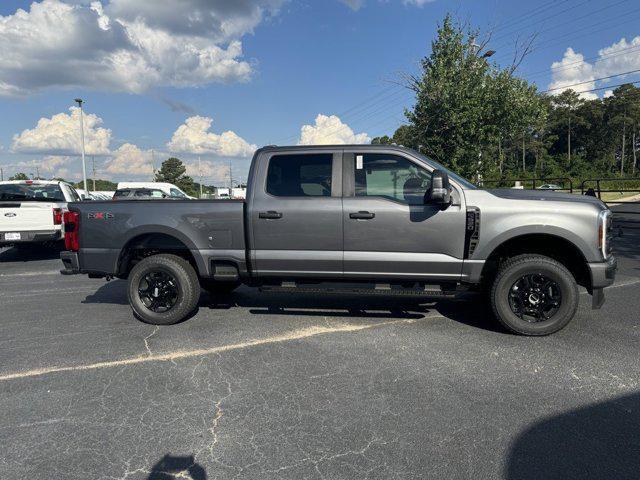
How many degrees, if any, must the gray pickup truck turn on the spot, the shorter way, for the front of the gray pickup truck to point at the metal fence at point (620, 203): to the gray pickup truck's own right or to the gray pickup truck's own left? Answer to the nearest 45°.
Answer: approximately 45° to the gray pickup truck's own left

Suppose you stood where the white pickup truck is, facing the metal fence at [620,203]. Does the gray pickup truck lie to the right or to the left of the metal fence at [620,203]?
right

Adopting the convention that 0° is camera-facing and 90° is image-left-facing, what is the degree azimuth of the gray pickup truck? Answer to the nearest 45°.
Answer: approximately 270°

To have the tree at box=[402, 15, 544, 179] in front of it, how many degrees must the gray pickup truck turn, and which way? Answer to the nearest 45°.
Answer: approximately 90° to its left

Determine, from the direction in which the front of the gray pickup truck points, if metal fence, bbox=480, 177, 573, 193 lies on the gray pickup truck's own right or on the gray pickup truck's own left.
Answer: on the gray pickup truck's own left

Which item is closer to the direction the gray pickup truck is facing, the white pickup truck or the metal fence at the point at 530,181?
the metal fence

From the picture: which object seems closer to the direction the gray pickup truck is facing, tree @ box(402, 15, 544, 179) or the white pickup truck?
the tree

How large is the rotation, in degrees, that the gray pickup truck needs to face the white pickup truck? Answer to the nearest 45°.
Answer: approximately 135° to its left
